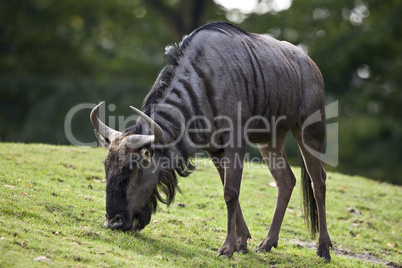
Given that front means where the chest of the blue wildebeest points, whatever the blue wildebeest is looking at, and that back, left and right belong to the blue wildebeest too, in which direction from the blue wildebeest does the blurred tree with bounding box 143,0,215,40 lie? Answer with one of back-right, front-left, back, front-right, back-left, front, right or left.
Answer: back-right
